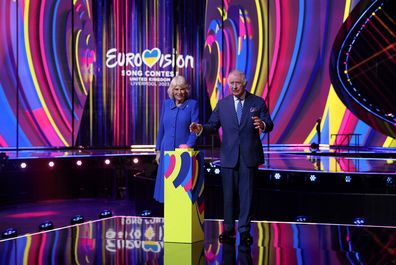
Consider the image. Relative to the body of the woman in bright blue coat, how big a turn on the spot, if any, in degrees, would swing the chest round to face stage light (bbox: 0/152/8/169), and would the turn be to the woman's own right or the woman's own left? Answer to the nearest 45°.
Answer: approximately 135° to the woman's own right

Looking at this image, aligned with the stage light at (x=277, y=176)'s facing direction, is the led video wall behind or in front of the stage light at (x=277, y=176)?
behind

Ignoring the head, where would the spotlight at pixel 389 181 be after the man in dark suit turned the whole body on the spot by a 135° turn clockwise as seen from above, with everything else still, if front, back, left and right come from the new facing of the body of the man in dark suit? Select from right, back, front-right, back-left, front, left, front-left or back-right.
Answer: right

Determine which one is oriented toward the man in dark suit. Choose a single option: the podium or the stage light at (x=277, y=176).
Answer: the stage light

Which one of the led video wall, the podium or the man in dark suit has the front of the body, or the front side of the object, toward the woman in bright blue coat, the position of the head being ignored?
the led video wall
